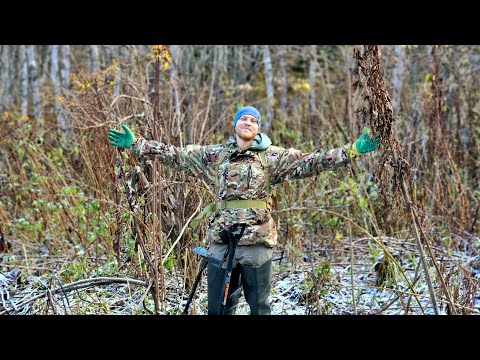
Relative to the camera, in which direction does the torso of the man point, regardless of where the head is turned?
toward the camera

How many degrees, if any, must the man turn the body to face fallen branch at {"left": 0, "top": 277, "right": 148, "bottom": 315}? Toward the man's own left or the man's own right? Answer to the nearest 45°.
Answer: approximately 135° to the man's own right

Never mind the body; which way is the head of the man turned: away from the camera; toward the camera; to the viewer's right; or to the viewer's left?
toward the camera
